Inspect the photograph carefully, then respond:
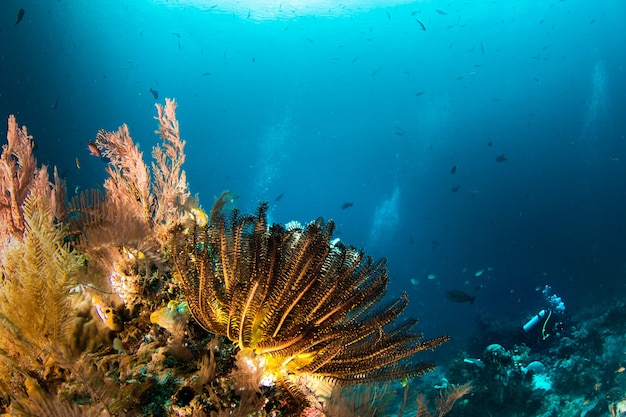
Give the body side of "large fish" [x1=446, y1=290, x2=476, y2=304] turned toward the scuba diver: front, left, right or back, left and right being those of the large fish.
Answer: back

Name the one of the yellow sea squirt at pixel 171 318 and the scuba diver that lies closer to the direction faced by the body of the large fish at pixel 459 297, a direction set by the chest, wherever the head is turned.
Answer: the yellow sea squirt

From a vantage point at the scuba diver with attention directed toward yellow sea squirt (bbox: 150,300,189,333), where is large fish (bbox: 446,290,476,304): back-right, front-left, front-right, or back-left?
front-right

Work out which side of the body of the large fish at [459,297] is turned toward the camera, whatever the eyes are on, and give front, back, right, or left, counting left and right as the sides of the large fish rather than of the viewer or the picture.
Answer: left

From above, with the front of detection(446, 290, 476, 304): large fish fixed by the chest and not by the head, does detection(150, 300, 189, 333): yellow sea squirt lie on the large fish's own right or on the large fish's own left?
on the large fish's own left
